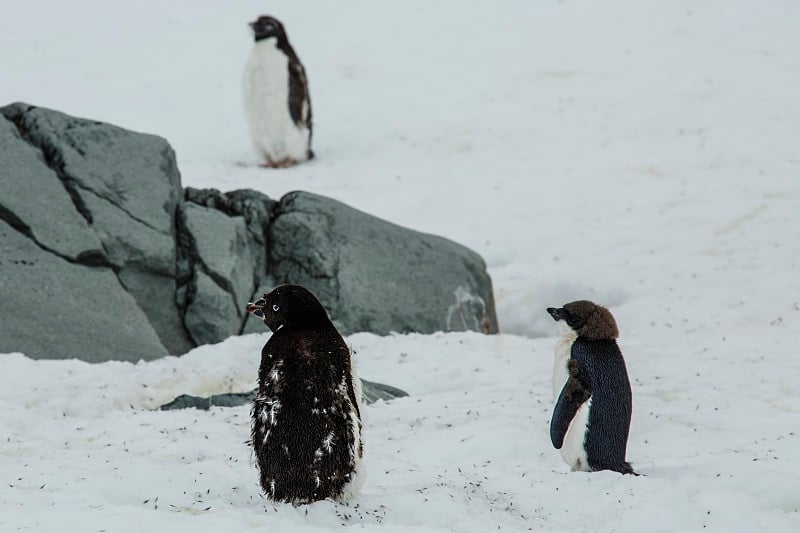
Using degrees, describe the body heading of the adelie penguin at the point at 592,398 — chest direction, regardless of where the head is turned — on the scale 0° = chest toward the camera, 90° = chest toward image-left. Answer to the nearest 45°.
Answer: approximately 90°

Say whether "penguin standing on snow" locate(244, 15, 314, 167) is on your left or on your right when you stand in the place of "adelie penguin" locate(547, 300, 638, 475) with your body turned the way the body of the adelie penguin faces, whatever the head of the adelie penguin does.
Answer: on your right

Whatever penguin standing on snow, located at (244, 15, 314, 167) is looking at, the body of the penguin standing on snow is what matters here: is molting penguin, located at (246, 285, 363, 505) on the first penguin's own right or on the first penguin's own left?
on the first penguin's own left

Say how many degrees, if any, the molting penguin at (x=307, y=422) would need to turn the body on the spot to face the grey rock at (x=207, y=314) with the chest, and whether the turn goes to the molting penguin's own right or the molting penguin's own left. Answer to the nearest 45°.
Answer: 0° — it already faces it

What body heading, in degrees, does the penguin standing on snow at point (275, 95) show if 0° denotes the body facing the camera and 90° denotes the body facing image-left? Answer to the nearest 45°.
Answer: approximately 45°

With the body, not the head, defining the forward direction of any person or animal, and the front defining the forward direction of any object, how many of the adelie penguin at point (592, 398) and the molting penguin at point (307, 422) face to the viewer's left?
1

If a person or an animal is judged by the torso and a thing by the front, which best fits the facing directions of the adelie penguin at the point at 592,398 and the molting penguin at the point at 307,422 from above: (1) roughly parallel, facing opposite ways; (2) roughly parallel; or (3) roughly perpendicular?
roughly perpendicular

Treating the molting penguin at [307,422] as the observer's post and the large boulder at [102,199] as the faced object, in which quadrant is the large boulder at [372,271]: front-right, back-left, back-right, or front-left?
front-right

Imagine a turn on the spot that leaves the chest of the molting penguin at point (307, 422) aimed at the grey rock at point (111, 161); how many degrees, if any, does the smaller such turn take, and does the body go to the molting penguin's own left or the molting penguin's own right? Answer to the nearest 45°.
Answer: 0° — it already faces it

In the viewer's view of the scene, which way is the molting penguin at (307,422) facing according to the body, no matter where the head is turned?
away from the camera

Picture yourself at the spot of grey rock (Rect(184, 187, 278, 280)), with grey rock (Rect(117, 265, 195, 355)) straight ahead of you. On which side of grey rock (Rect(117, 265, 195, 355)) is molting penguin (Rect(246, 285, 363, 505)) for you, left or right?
left

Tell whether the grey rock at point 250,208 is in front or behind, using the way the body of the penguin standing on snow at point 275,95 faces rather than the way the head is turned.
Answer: in front

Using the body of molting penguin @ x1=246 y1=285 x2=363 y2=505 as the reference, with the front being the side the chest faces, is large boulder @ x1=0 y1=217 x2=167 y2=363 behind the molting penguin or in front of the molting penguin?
in front

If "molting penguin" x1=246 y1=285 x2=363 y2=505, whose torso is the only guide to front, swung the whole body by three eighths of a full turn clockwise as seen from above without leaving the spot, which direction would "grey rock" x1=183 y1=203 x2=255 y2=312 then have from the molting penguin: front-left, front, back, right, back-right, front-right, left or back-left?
back-left

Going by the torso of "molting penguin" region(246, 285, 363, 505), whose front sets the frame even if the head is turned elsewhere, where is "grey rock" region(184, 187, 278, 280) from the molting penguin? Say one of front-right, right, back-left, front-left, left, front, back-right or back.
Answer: front
